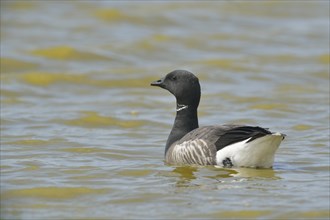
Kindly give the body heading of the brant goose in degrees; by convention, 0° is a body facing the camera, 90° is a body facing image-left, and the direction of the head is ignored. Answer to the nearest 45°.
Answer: approximately 90°
